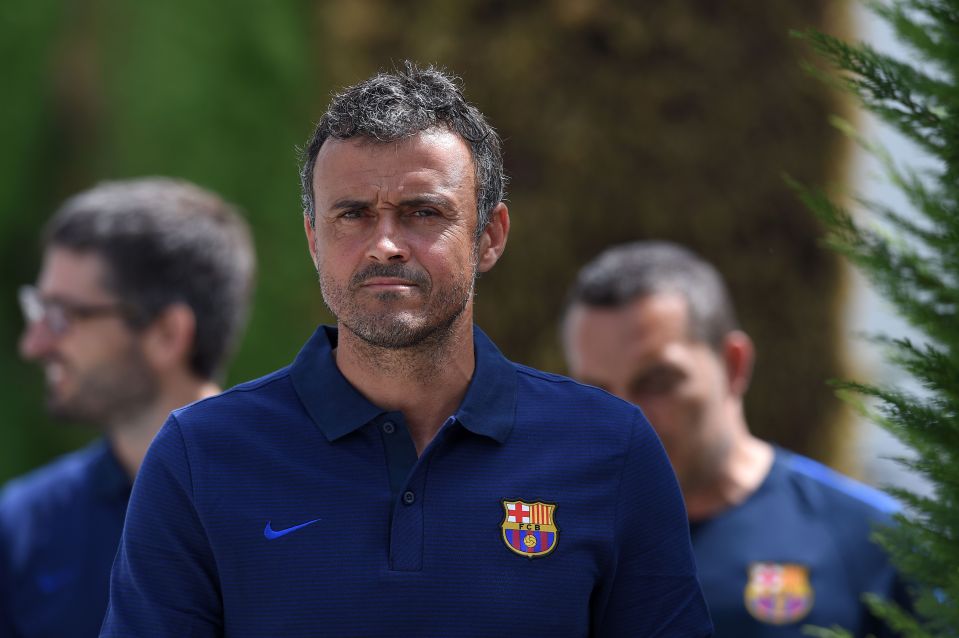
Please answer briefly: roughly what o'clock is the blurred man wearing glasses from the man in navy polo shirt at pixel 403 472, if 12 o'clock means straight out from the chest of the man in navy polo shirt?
The blurred man wearing glasses is roughly at 5 o'clock from the man in navy polo shirt.

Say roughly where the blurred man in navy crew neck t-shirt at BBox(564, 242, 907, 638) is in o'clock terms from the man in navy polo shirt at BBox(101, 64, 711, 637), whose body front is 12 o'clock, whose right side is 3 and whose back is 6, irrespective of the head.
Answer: the blurred man in navy crew neck t-shirt at BBox(564, 242, 907, 638) is roughly at 7 o'clock from the man in navy polo shirt at BBox(101, 64, 711, 637).

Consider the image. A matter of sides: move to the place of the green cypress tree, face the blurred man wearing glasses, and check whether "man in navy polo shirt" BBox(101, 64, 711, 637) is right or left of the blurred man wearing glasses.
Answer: left

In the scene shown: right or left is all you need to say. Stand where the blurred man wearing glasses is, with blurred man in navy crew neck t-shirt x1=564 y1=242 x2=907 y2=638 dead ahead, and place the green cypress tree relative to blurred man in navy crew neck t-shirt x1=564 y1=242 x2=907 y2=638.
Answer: right

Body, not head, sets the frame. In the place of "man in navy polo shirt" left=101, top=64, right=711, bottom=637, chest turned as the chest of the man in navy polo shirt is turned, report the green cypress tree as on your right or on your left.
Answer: on your left

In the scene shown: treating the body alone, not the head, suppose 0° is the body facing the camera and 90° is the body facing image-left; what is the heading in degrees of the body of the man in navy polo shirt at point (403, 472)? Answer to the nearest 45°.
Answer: approximately 0°

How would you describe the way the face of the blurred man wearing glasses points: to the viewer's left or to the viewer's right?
to the viewer's left
